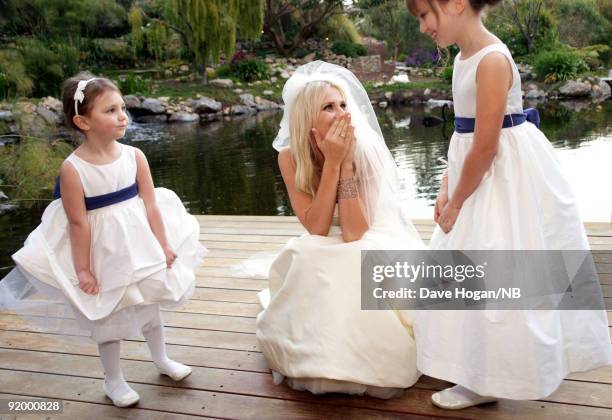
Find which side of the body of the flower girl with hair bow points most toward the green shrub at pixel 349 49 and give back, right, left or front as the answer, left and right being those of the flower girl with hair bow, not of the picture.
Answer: left

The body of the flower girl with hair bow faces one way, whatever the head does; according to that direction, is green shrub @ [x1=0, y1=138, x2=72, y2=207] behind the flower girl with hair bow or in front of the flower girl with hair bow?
behind

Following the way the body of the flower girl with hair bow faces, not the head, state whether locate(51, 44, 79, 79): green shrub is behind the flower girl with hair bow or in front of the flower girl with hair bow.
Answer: behind

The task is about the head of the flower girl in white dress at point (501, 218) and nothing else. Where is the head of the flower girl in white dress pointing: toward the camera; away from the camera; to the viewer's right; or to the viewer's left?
to the viewer's left

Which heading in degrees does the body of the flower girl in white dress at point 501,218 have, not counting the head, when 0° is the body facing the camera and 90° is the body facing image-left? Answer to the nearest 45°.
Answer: approximately 90°

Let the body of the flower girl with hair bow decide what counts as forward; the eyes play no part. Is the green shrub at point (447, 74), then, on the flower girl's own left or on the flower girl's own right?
on the flower girl's own left

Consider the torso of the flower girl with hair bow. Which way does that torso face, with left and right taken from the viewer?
facing the viewer and to the right of the viewer

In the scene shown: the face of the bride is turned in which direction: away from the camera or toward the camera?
toward the camera

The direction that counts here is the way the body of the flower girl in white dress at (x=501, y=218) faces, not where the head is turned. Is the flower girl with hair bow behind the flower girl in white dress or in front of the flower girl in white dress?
in front

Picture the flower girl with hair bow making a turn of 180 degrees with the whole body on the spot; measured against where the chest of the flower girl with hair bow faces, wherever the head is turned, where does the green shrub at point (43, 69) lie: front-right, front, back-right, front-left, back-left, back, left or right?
front-right

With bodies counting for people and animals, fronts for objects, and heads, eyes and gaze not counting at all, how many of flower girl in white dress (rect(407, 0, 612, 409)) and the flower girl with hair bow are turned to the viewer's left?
1
